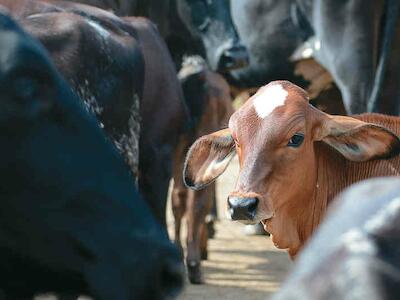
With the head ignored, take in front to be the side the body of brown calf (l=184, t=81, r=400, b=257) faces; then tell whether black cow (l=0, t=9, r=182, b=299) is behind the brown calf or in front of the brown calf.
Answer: in front

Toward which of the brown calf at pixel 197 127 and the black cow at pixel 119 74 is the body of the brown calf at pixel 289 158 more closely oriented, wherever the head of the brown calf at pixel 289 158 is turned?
the black cow

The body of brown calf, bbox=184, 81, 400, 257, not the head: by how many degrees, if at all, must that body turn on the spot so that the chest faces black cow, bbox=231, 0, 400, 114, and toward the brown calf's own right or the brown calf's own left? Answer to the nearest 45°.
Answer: approximately 135° to the brown calf's own right

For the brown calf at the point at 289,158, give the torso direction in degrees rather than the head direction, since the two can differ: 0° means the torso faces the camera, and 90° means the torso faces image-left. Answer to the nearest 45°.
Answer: approximately 45°

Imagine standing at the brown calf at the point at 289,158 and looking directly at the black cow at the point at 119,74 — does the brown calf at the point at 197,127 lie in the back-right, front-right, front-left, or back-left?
front-right

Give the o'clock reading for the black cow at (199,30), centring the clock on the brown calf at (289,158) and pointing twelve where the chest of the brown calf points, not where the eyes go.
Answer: The black cow is roughly at 4 o'clock from the brown calf.

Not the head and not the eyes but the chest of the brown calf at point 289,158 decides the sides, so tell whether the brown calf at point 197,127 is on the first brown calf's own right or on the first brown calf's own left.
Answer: on the first brown calf's own right
